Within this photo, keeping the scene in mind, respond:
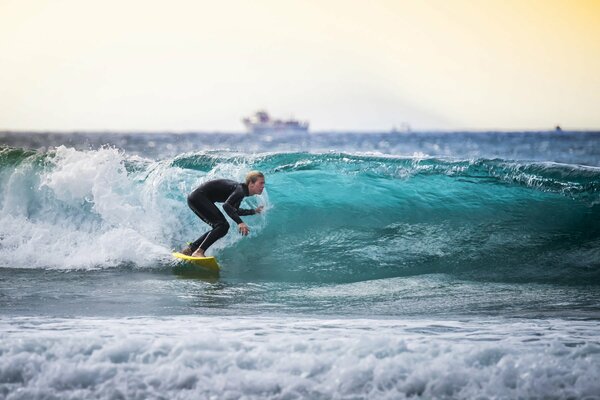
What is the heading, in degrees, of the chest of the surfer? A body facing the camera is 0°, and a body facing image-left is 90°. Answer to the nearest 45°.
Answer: approximately 270°

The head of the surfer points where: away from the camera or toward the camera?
toward the camera
